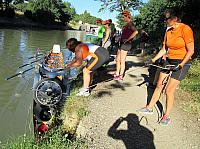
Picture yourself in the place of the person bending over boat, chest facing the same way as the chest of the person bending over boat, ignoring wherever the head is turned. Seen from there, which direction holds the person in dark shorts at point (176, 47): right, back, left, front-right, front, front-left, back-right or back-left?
back-left

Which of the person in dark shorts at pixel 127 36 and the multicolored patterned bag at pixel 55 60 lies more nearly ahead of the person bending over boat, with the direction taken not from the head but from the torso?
the multicolored patterned bag

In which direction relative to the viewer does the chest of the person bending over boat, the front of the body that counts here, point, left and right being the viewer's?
facing to the left of the viewer

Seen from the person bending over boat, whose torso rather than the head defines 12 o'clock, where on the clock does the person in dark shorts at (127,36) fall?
The person in dark shorts is roughly at 4 o'clock from the person bending over boat.

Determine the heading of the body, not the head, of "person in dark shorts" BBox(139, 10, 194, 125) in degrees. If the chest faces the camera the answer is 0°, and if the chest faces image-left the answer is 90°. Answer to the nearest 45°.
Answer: approximately 45°
